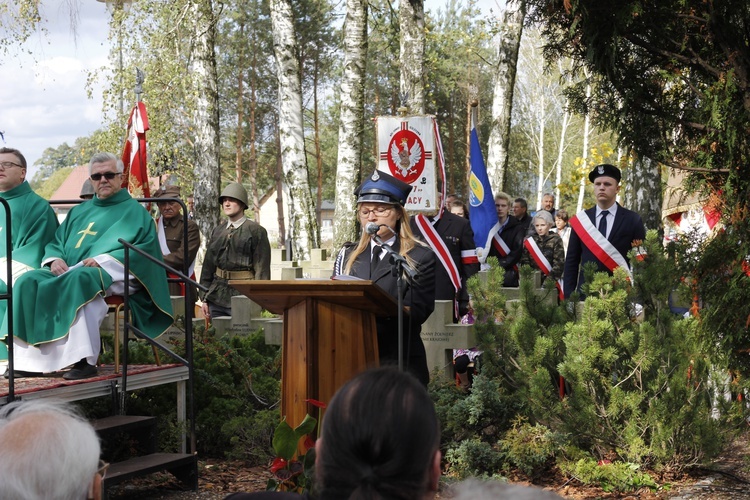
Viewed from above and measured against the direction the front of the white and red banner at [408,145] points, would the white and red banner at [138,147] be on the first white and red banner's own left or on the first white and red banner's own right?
on the first white and red banner's own right

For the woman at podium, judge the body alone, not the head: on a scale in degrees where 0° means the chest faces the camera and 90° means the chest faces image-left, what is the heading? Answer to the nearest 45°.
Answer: approximately 45°

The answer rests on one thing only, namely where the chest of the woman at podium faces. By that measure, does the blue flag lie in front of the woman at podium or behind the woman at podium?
behind

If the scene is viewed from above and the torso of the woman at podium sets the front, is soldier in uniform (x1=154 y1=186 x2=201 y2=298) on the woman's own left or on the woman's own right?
on the woman's own right

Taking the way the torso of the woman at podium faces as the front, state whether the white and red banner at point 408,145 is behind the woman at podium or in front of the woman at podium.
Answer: behind

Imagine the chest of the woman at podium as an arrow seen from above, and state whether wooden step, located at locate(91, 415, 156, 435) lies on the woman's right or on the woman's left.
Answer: on the woman's right

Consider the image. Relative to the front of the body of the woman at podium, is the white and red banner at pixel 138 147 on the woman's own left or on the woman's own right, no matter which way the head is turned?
on the woman's own right

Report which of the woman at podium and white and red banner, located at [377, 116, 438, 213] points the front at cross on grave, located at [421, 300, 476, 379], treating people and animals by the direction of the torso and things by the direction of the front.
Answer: the white and red banner

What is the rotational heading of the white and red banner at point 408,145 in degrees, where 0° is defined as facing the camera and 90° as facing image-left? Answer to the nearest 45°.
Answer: approximately 0°

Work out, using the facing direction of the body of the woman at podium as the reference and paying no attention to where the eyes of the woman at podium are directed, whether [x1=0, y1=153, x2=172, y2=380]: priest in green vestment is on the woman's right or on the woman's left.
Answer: on the woman's right
